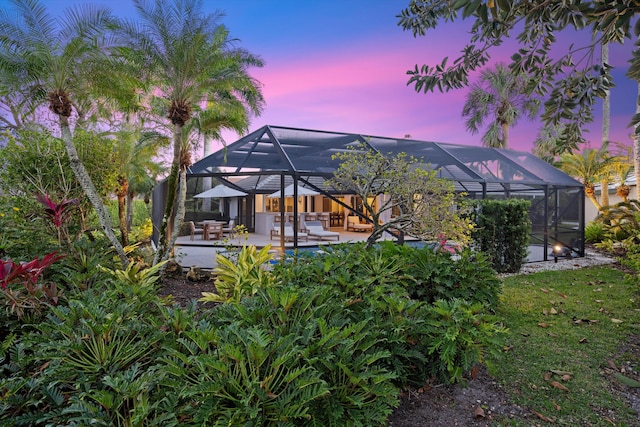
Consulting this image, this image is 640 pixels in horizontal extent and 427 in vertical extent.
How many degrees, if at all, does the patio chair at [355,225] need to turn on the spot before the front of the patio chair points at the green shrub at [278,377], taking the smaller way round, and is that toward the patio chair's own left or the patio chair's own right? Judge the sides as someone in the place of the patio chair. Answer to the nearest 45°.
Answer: approximately 45° to the patio chair's own right

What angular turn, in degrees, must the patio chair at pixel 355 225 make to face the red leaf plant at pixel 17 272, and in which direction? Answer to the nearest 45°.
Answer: approximately 45° to its right

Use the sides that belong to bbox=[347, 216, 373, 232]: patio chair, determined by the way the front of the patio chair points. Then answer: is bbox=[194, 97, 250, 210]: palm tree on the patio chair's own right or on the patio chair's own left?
on the patio chair's own right

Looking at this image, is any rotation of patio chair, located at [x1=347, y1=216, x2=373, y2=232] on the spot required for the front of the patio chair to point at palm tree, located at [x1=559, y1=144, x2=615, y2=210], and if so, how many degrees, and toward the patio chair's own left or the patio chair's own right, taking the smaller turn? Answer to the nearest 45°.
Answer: approximately 45° to the patio chair's own left

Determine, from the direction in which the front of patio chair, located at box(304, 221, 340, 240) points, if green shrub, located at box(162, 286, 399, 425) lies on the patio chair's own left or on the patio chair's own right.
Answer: on the patio chair's own right

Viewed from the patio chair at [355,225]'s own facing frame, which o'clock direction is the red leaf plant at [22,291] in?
The red leaf plant is roughly at 2 o'clock from the patio chair.

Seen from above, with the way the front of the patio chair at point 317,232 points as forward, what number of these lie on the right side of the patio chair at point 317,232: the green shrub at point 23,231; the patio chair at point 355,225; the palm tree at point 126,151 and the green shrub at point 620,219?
2

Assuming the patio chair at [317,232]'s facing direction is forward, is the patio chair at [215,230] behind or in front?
behind

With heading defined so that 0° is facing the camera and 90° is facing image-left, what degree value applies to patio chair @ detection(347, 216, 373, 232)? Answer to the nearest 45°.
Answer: approximately 315°

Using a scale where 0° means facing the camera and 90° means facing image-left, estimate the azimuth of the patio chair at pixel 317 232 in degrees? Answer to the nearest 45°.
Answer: approximately 315°
